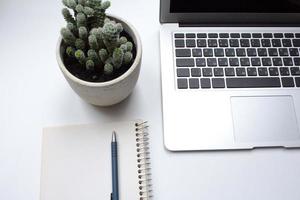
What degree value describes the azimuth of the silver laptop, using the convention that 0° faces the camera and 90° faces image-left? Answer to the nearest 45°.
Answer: approximately 0°
